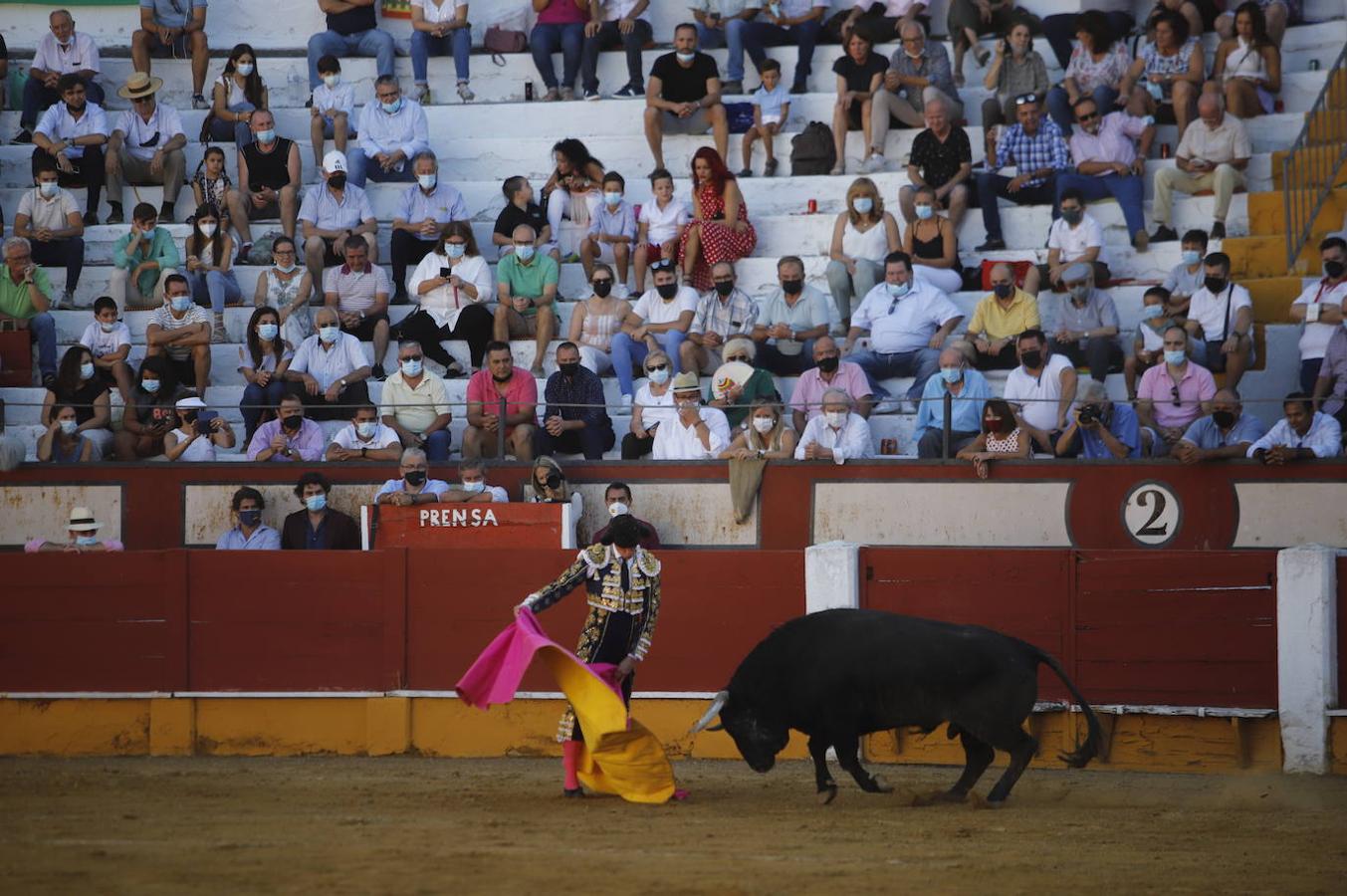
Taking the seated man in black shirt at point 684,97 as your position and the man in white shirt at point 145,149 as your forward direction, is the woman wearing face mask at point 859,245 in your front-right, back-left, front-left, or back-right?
back-left

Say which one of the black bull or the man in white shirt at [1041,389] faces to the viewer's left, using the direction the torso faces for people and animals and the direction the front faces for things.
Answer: the black bull

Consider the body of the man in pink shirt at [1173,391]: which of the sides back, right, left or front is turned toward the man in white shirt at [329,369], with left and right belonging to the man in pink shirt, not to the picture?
right

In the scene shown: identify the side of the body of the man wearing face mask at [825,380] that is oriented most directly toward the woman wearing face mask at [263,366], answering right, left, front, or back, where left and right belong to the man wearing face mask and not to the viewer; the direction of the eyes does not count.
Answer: right

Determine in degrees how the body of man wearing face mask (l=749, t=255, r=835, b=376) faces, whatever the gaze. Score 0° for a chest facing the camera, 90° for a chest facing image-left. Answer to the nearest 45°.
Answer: approximately 0°

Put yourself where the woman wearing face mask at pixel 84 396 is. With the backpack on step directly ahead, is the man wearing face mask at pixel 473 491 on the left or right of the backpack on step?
right

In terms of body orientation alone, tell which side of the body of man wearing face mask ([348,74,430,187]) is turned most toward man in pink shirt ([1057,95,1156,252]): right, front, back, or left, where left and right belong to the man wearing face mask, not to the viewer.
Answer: left

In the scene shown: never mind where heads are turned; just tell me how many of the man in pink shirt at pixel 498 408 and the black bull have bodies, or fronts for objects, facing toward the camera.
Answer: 1

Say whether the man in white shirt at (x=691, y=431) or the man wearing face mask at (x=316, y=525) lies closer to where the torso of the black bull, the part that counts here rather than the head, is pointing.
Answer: the man wearing face mask
